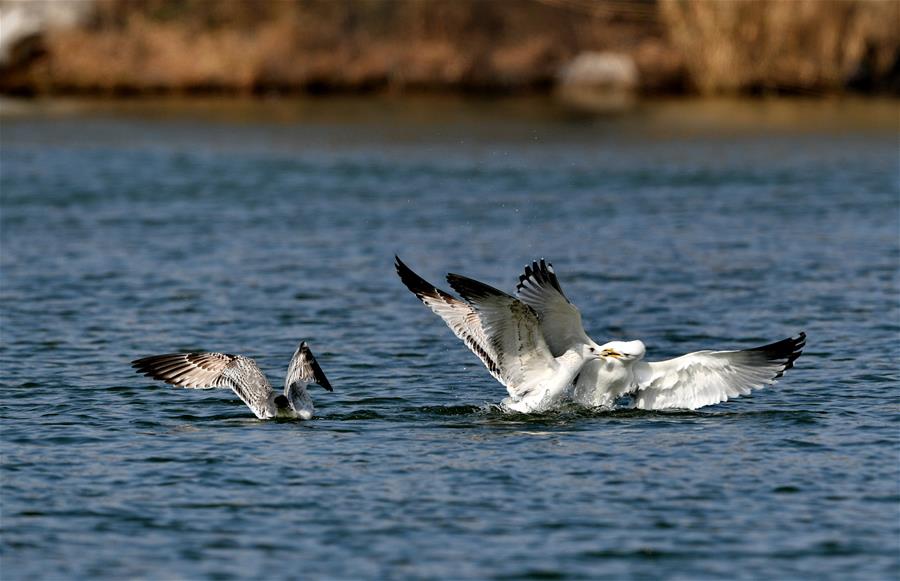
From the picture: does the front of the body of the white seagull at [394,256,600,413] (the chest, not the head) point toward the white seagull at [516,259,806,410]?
yes

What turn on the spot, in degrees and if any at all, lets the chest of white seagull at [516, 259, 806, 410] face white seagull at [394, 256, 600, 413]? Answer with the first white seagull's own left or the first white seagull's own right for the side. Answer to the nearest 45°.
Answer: approximately 45° to the first white seagull's own right

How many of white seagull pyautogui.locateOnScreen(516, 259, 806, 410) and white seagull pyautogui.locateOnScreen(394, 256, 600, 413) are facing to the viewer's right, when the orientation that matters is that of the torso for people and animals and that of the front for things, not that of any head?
1

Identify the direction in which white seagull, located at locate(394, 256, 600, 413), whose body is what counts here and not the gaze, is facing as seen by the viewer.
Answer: to the viewer's right

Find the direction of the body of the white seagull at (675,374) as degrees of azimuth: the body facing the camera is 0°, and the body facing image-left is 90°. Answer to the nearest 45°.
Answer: approximately 45°

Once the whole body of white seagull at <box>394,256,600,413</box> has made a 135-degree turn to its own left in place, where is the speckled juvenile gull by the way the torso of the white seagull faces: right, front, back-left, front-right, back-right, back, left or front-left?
front-left
